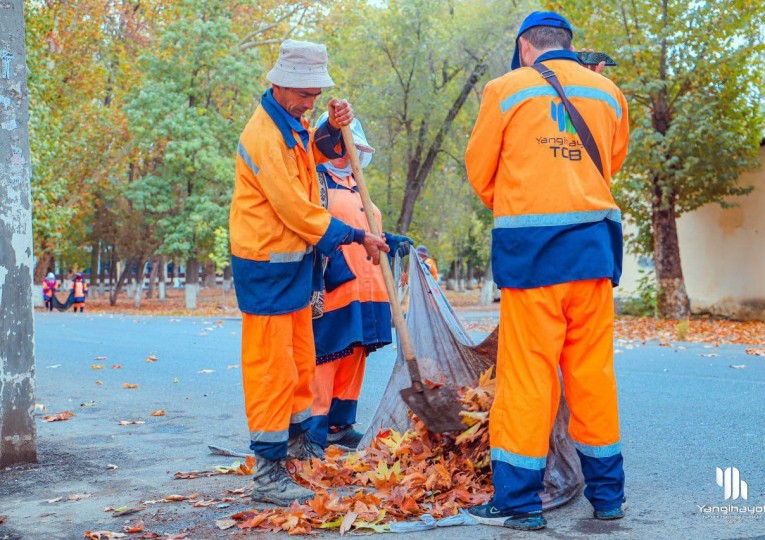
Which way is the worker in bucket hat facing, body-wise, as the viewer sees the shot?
to the viewer's right

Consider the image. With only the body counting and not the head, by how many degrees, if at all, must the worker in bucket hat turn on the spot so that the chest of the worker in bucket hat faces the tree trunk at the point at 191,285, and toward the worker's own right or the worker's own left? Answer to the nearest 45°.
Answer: approximately 90° to the worker's own left

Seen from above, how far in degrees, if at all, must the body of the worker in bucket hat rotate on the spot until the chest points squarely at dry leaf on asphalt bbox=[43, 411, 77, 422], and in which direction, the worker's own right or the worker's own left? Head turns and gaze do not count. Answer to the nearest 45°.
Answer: approximately 135° to the worker's own left

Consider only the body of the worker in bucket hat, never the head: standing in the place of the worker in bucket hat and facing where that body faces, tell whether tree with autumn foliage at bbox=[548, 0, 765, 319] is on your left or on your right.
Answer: on your left

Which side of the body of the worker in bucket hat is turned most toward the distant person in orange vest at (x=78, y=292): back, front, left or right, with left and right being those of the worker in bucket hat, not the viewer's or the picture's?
left

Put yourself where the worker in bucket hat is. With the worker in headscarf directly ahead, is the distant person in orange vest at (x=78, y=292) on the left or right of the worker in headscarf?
left

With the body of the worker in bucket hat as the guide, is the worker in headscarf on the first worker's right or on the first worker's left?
on the first worker's left
